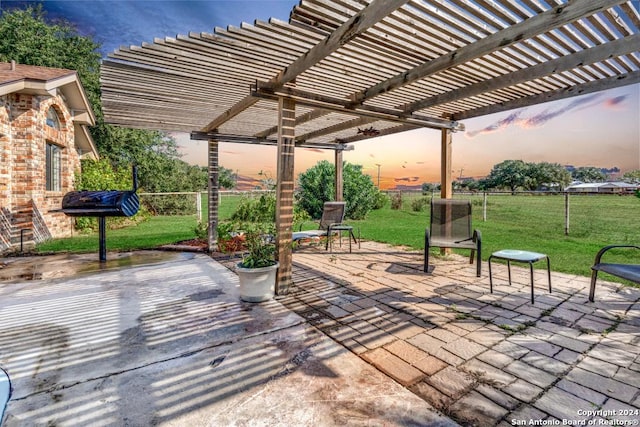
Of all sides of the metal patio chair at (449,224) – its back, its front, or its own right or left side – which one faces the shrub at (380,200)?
back

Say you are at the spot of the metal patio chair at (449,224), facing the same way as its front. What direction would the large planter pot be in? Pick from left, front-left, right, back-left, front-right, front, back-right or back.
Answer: front-right

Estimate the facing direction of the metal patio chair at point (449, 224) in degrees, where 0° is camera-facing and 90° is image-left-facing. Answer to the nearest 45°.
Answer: approximately 0°

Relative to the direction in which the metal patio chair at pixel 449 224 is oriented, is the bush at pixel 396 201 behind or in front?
behind

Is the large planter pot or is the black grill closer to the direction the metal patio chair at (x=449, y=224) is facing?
the large planter pot

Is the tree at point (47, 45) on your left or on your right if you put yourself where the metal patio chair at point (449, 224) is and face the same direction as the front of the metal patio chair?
on your right

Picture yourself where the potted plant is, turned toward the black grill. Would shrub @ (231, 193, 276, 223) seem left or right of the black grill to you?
right

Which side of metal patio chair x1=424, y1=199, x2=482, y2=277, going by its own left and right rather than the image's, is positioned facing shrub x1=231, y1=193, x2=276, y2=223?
right

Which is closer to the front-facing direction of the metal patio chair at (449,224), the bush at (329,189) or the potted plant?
the potted plant

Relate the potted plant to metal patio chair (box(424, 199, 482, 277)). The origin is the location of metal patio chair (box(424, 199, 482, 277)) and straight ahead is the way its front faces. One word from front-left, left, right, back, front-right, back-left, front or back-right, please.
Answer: front-right

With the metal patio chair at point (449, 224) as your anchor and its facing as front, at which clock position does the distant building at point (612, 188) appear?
The distant building is roughly at 7 o'clock from the metal patio chair.
